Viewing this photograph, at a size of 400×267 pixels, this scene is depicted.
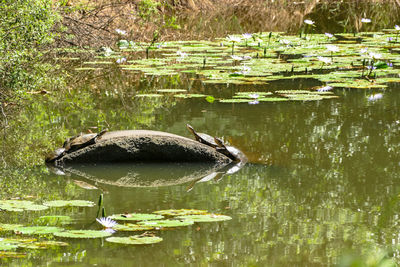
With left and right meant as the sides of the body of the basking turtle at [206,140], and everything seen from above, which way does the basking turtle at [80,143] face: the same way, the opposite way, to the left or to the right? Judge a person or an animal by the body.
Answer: the opposite way

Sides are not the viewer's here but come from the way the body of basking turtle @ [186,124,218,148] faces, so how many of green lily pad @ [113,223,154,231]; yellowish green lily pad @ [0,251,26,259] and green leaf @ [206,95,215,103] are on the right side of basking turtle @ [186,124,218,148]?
1

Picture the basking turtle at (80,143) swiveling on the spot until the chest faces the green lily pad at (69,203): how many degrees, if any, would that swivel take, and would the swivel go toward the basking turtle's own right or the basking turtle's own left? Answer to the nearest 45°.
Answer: approximately 90° to the basking turtle's own right

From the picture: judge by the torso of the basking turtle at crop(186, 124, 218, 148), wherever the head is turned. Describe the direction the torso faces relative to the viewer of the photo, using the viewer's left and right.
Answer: facing to the left of the viewer

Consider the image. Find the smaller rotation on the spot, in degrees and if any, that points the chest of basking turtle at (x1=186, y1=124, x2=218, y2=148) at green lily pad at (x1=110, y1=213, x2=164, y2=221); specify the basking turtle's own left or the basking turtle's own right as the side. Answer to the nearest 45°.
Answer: approximately 90° to the basking turtle's own left

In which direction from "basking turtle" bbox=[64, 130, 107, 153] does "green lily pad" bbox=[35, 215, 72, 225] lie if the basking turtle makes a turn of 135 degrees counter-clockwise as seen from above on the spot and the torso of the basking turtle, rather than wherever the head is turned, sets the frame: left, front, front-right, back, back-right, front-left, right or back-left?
back-left

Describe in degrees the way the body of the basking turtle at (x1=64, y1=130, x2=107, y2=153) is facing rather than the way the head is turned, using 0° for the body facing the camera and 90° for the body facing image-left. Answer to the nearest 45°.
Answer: approximately 270°

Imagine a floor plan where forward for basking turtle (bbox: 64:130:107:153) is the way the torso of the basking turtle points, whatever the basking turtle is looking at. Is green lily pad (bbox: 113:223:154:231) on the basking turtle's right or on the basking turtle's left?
on the basking turtle's right

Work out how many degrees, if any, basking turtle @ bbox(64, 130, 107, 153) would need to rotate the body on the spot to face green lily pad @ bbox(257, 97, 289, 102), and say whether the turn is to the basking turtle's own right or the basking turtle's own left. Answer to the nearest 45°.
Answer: approximately 45° to the basking turtle's own left

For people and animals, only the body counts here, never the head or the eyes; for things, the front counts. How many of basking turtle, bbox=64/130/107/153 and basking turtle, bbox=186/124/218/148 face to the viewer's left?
1

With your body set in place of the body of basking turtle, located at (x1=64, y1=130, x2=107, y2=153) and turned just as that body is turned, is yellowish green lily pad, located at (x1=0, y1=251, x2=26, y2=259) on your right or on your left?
on your right
